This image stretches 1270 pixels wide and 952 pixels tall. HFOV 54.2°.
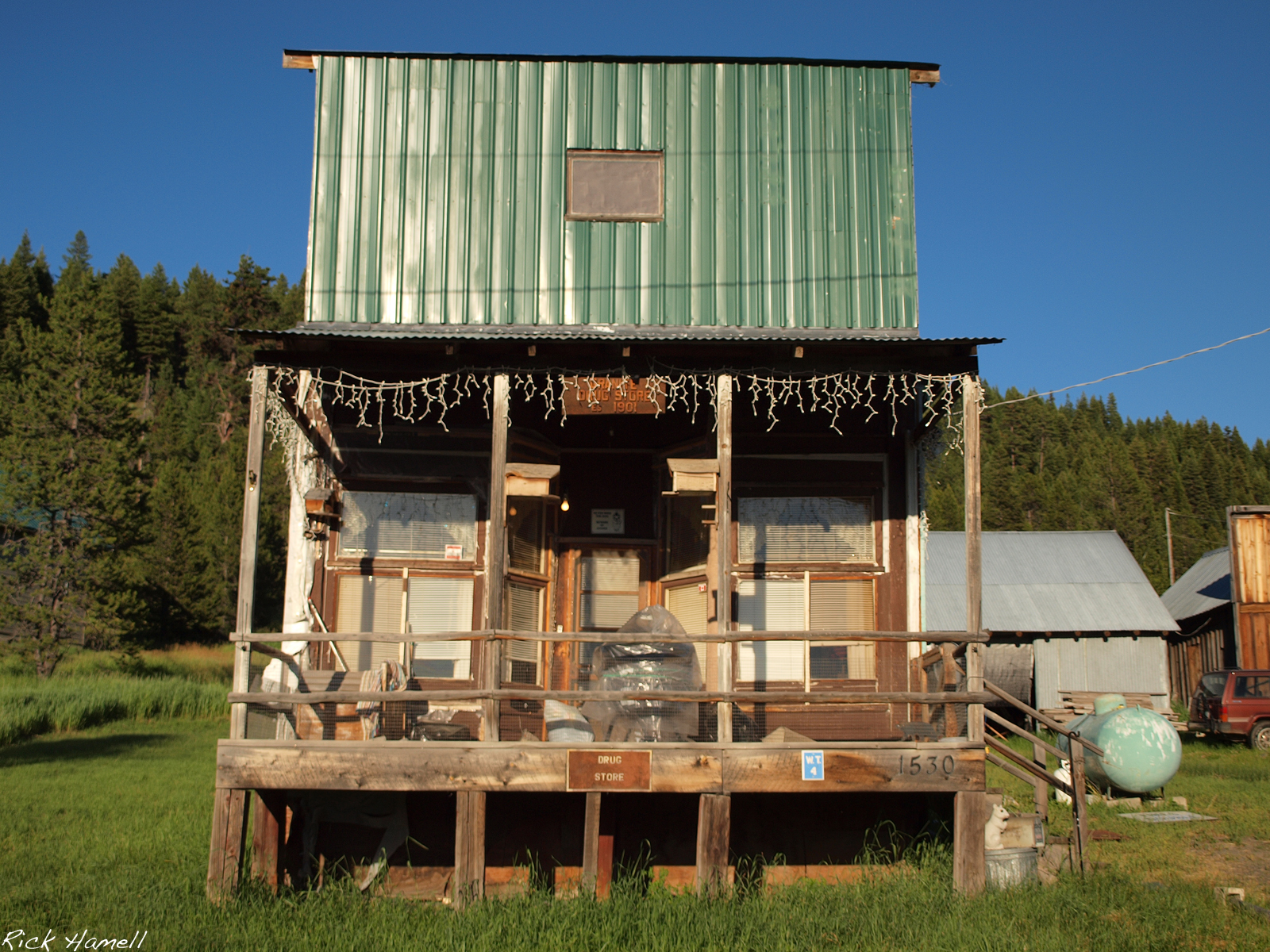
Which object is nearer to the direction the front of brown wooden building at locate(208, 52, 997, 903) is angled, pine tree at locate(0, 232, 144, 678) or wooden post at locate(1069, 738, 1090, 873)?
the wooden post

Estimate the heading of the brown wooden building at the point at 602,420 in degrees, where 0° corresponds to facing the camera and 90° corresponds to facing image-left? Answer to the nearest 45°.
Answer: approximately 0°

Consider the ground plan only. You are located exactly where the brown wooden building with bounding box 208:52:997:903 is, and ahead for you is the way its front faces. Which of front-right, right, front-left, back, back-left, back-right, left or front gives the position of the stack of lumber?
back-left

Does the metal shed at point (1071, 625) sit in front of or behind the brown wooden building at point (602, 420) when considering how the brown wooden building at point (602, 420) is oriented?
behind

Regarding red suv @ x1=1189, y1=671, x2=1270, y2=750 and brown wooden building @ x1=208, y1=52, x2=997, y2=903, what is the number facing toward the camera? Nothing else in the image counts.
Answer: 1

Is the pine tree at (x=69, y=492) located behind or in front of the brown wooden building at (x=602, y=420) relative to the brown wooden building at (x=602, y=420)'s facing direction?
behind

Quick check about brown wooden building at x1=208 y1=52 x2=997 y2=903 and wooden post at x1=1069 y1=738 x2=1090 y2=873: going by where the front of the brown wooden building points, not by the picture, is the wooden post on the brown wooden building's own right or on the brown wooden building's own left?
on the brown wooden building's own left

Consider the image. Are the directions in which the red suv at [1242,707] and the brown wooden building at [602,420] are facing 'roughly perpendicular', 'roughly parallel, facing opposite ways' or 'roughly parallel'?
roughly perpendicular
